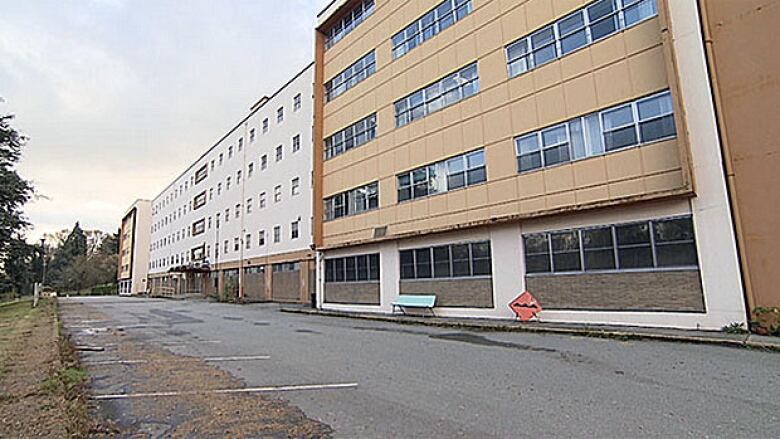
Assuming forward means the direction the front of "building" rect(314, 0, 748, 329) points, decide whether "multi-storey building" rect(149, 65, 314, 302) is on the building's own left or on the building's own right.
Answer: on the building's own right

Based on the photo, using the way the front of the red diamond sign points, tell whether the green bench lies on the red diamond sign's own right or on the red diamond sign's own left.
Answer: on the red diamond sign's own right

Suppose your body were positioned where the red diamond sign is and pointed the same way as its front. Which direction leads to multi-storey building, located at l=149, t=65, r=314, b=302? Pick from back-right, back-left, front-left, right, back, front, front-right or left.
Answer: back-right

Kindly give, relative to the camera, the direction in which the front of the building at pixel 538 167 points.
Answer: facing the viewer and to the left of the viewer

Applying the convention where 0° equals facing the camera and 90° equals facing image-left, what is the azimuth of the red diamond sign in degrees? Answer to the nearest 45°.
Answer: approximately 0°
